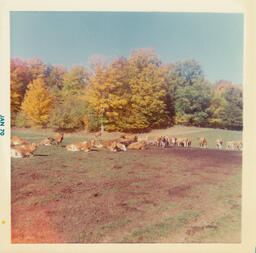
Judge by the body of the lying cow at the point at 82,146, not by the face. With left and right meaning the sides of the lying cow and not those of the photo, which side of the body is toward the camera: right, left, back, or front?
right
